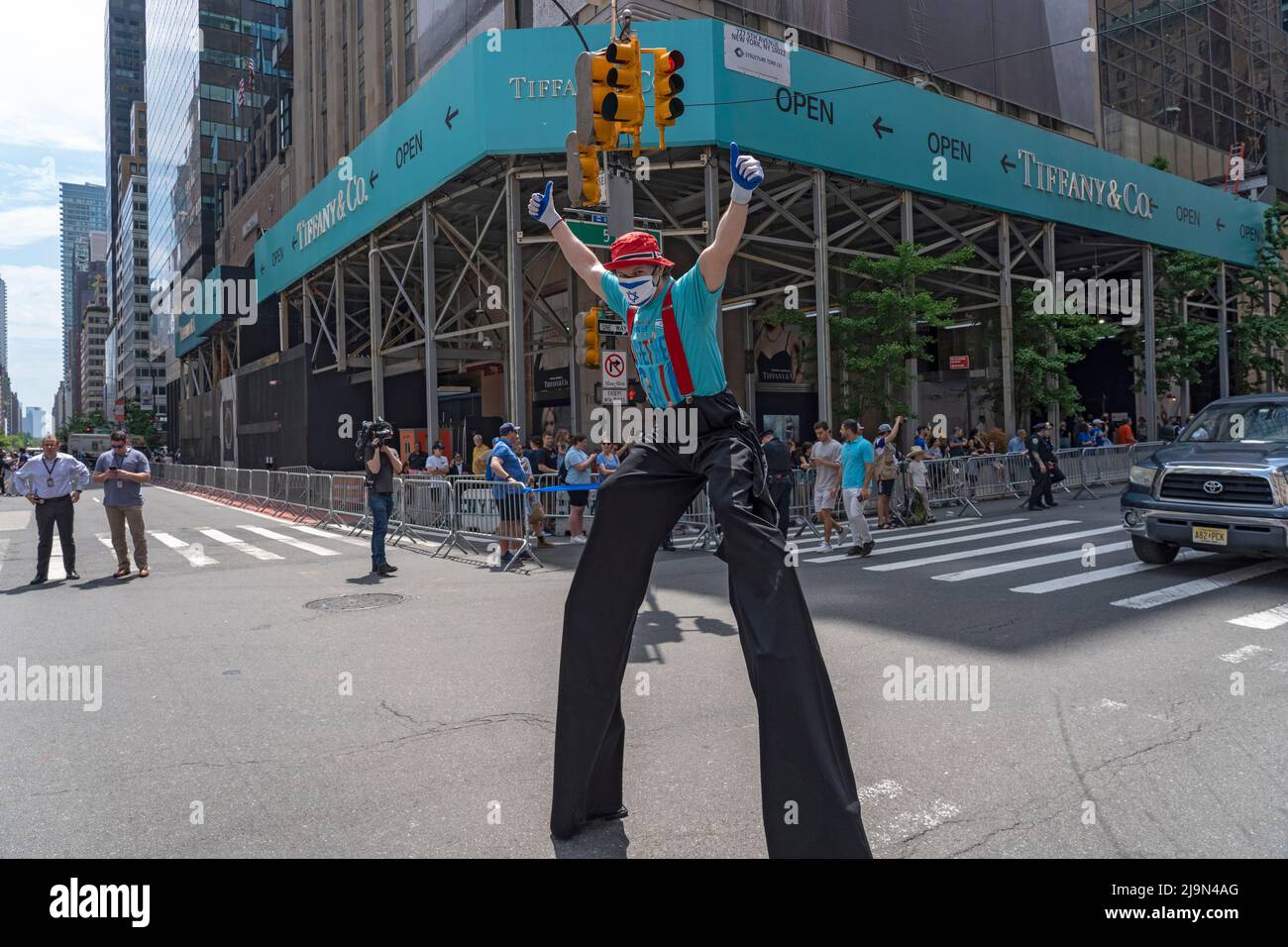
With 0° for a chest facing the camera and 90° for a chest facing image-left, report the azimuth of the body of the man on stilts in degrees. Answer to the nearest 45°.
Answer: approximately 45°

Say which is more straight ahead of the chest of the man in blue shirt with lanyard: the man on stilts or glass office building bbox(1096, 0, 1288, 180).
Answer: the man on stilts

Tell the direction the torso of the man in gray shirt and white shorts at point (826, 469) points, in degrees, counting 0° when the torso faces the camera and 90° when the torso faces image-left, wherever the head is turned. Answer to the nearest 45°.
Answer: approximately 45°

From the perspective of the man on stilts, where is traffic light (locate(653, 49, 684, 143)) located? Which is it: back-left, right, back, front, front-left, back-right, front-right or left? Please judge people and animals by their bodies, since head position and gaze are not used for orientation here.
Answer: back-right

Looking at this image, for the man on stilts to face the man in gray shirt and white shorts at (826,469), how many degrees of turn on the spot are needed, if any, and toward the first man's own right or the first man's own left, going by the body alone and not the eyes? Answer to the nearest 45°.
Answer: approximately 135° to the first man's own right

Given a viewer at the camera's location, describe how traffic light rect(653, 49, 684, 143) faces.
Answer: facing the viewer and to the right of the viewer

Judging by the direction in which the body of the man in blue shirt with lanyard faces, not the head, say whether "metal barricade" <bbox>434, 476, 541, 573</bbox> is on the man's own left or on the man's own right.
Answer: on the man's own left
